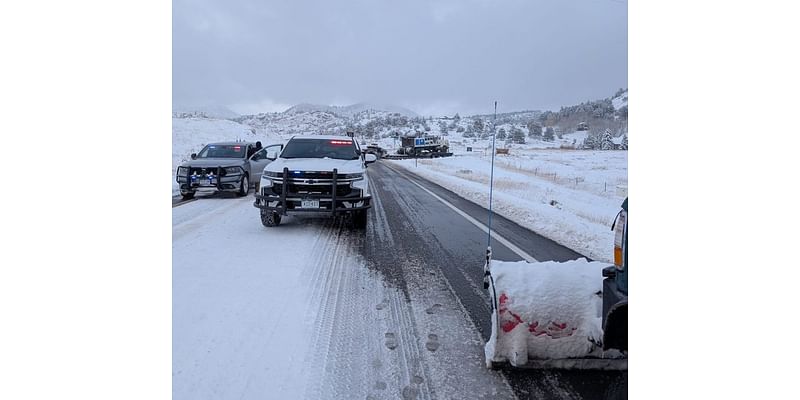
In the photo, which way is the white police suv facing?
toward the camera
